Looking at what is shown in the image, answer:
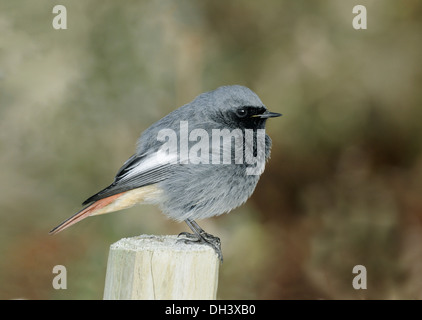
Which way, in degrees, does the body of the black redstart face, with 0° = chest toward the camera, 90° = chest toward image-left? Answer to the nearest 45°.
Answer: approximately 270°
